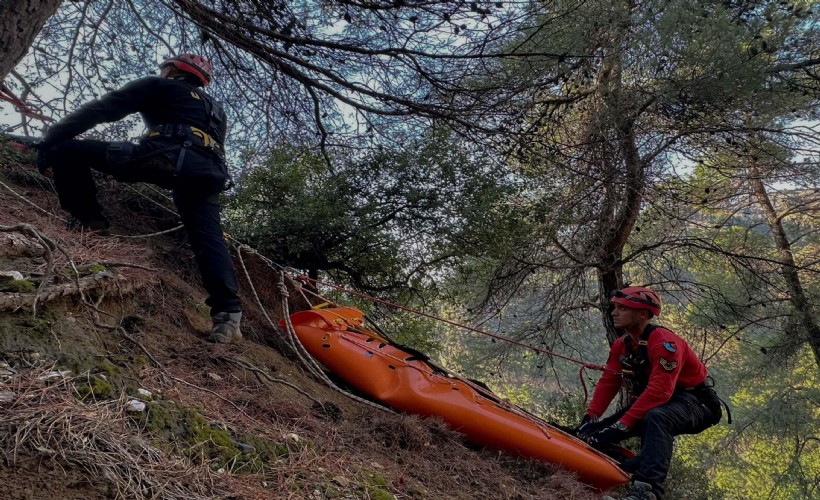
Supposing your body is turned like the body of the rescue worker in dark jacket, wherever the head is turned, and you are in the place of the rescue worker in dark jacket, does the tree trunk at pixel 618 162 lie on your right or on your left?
on your right

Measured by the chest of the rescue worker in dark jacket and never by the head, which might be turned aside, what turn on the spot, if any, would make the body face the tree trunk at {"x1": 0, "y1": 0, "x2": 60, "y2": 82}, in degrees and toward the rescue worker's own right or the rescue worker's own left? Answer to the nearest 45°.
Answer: approximately 45° to the rescue worker's own left

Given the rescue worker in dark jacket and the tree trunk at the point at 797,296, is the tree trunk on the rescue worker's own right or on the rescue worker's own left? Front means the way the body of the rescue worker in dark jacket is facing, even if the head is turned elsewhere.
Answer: on the rescue worker's own right

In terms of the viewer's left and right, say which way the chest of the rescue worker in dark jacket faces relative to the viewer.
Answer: facing away from the viewer and to the left of the viewer

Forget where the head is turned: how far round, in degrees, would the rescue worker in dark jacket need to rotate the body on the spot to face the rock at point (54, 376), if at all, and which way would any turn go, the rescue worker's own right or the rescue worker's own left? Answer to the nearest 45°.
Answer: approximately 135° to the rescue worker's own left

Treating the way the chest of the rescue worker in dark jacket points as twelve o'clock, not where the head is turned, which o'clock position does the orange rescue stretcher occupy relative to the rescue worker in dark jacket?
The orange rescue stretcher is roughly at 5 o'clock from the rescue worker in dark jacket.

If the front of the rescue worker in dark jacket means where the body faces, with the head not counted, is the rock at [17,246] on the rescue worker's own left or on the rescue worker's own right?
on the rescue worker's own left

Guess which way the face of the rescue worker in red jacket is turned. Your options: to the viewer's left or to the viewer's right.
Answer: to the viewer's left

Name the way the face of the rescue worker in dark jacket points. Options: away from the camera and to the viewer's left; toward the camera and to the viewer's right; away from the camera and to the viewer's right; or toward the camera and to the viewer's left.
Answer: away from the camera and to the viewer's left
